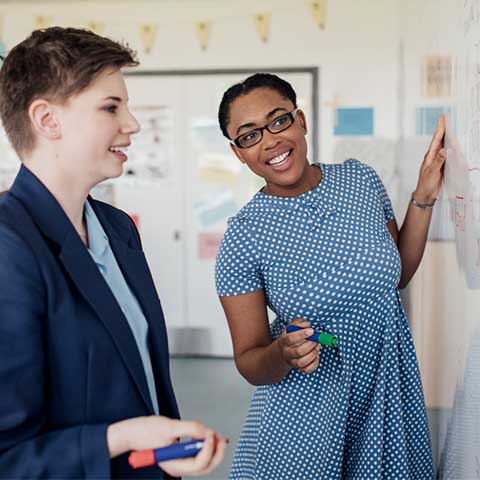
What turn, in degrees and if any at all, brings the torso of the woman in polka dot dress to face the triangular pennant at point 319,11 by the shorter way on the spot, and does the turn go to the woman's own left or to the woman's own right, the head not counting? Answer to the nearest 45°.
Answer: approximately 135° to the woman's own left

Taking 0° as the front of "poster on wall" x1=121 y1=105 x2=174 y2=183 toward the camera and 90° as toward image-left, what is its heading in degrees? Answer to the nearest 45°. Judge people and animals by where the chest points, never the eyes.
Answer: approximately 0°

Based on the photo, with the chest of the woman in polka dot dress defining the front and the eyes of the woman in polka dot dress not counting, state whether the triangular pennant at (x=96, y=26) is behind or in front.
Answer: behind

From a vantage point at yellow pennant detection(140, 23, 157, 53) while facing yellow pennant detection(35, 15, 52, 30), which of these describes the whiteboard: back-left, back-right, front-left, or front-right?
back-left

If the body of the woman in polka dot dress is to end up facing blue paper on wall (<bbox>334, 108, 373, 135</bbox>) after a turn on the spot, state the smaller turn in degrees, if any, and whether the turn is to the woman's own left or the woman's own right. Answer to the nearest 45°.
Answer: approximately 135° to the woman's own left

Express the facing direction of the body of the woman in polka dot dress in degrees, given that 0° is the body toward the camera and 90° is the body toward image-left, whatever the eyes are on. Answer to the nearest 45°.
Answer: approximately 315°

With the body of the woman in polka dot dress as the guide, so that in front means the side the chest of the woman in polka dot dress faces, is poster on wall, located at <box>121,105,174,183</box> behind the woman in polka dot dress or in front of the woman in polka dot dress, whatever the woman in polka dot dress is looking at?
behind
